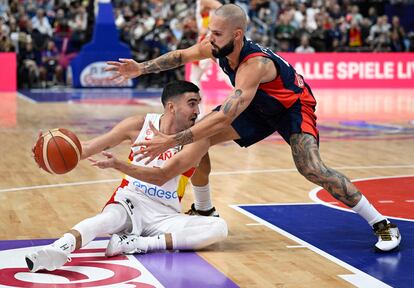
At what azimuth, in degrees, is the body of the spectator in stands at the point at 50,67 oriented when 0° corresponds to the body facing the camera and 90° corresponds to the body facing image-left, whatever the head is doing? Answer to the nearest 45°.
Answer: approximately 0°

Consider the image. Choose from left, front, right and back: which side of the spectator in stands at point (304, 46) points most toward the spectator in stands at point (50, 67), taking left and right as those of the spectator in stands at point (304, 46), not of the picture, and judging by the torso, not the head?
right

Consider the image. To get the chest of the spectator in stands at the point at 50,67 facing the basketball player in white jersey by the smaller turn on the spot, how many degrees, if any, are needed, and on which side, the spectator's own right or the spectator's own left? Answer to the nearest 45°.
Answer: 0° — they already face them

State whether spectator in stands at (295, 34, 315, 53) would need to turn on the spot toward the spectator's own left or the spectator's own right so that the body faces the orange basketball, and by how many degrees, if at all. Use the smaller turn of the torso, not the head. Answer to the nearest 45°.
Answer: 0° — they already face it
